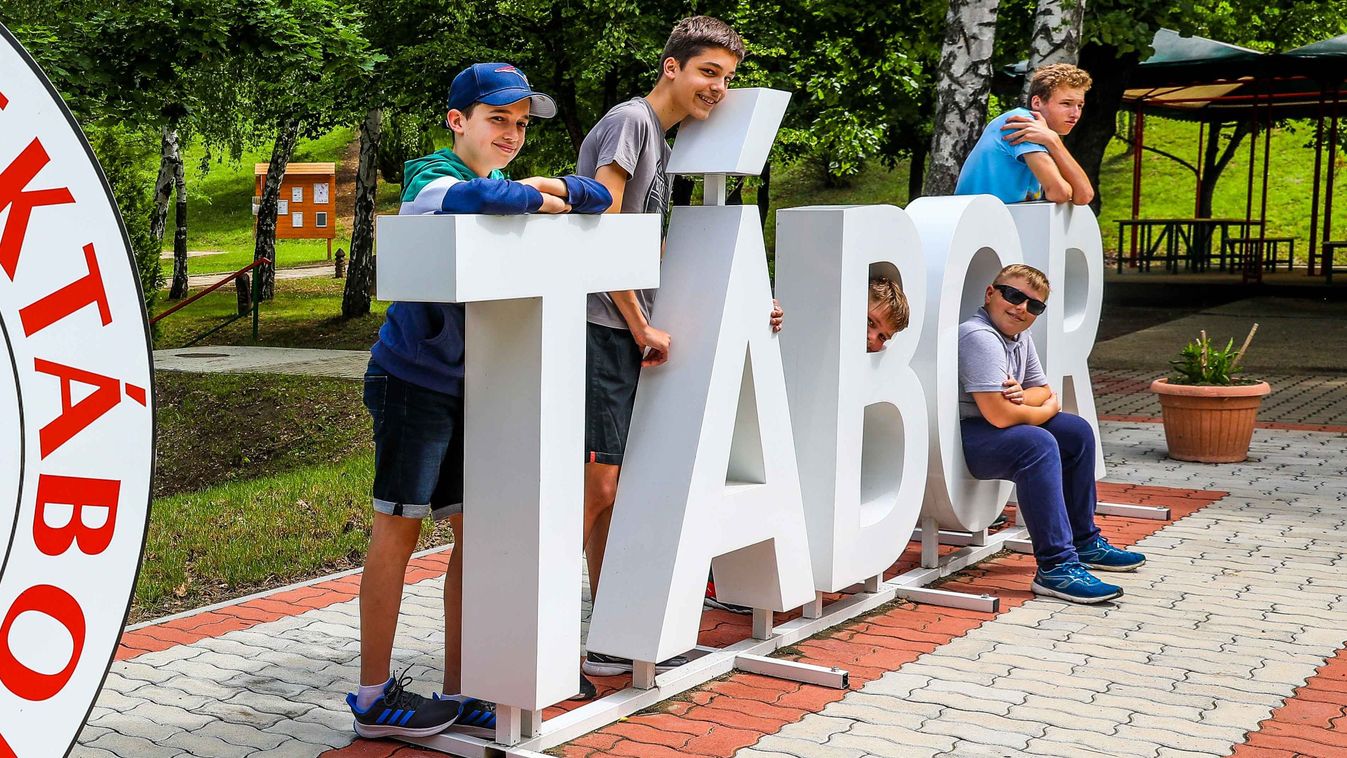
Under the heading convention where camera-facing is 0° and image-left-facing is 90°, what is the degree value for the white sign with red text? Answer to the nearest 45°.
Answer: approximately 0°

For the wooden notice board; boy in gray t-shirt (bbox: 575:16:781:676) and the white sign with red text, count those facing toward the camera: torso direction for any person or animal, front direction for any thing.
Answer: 2

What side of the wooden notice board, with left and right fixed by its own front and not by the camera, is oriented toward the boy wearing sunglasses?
front

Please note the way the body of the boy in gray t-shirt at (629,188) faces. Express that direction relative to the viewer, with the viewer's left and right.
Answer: facing to the right of the viewer

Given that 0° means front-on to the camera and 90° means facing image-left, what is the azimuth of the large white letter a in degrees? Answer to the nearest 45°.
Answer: approximately 315°

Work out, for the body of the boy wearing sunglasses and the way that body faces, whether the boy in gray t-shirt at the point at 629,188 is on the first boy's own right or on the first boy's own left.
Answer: on the first boy's own right

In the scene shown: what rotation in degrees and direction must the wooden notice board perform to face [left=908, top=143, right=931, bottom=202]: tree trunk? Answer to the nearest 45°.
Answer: approximately 45° to its left
